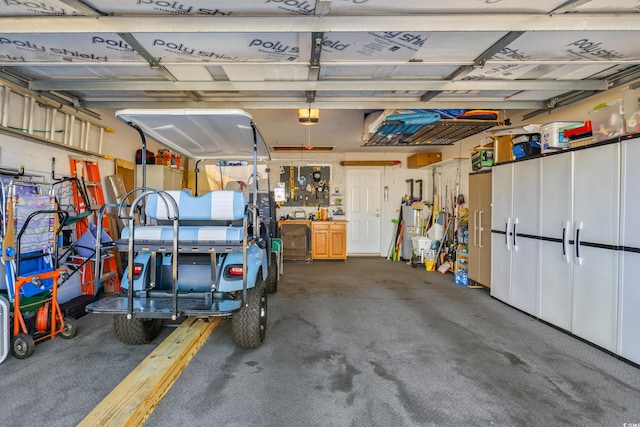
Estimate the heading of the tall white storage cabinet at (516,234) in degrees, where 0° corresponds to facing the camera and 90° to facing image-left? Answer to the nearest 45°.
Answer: approximately 45°

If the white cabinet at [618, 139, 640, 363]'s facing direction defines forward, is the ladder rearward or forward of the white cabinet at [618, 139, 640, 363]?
forward

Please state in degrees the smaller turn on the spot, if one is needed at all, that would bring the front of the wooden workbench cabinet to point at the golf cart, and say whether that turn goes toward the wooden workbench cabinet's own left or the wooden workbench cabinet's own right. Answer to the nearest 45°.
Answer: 0° — it already faces it

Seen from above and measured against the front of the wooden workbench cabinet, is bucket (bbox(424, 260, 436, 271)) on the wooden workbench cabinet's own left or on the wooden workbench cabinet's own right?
on the wooden workbench cabinet's own left

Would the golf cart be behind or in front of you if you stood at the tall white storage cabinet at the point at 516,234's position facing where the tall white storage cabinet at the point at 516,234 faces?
in front

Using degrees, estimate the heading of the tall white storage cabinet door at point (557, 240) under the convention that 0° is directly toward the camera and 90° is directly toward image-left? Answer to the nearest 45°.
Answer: approximately 45°

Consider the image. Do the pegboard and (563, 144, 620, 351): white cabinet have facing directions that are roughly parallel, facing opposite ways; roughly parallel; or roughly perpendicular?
roughly perpendicular

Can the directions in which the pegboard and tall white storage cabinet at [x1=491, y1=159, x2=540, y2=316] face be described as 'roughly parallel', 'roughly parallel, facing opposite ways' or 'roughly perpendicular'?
roughly perpendicular

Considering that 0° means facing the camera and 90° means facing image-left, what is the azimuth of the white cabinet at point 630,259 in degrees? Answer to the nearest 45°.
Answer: approximately 45°

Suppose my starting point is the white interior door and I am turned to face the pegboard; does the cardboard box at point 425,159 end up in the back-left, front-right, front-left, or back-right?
back-left

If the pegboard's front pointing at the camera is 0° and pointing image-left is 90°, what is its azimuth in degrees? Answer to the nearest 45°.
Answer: approximately 0°

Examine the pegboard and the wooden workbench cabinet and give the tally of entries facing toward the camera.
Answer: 2
